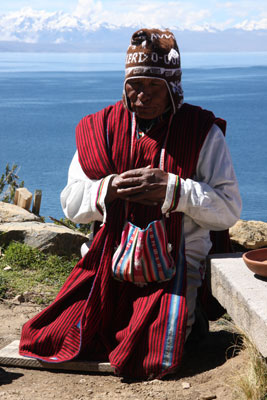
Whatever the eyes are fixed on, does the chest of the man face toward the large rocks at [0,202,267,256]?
no

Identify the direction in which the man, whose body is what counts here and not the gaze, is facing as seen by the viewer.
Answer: toward the camera

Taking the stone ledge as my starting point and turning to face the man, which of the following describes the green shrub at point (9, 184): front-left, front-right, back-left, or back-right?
front-right

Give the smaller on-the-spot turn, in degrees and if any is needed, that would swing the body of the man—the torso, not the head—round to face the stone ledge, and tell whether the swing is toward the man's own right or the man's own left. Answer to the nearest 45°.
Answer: approximately 45° to the man's own left

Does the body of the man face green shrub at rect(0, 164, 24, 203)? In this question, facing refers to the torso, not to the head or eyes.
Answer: no
